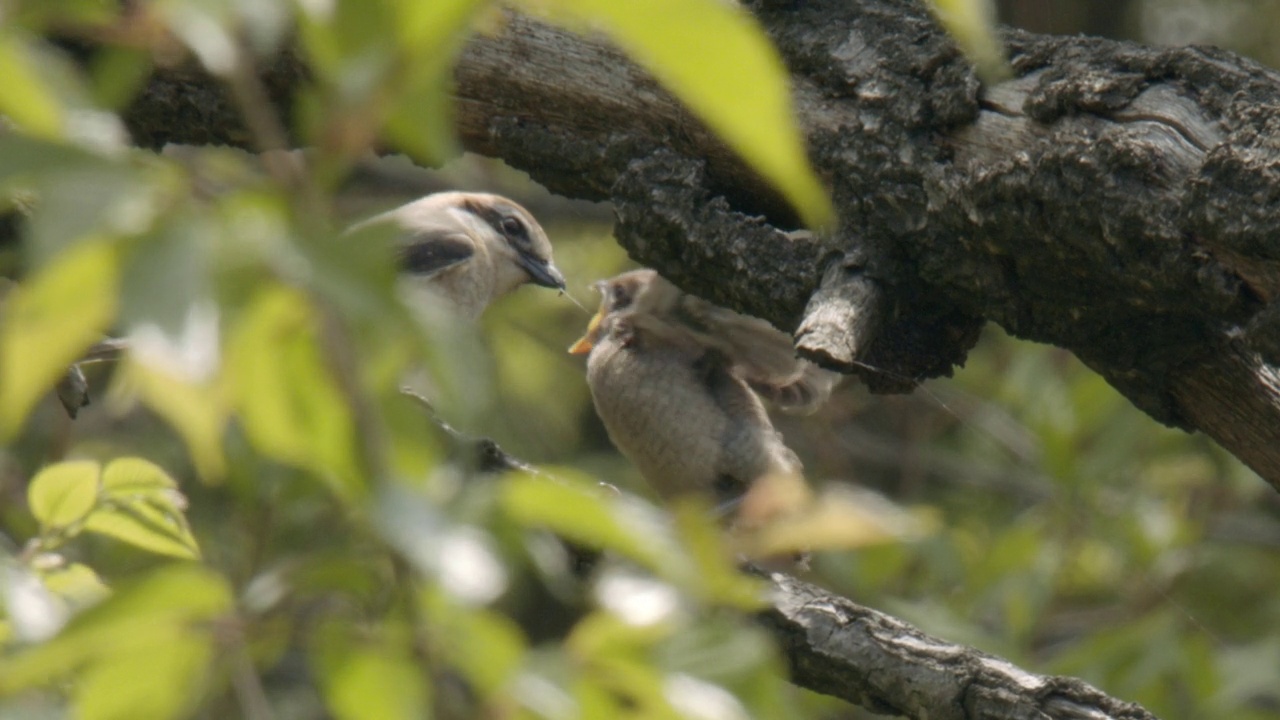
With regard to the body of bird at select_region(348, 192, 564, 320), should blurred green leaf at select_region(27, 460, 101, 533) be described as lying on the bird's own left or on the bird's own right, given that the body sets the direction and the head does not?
on the bird's own right

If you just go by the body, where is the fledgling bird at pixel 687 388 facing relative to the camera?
to the viewer's left

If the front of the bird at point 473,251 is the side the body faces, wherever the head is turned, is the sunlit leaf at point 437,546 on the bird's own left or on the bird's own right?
on the bird's own right

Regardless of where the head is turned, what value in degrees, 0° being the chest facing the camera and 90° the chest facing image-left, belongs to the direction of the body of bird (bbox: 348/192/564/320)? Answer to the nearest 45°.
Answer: approximately 270°
